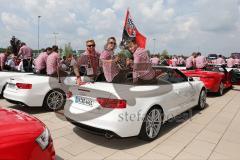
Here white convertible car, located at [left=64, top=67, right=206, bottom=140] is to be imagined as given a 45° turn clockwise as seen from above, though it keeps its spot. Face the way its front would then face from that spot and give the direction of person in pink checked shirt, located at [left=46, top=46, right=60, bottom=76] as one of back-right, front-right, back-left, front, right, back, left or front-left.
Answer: back-left

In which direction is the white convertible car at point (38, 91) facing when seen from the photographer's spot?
facing away from the viewer and to the right of the viewer

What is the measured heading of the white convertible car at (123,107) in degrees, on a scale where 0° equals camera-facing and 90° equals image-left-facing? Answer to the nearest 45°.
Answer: approximately 225°

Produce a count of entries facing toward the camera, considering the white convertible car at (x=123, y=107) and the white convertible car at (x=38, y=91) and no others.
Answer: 0

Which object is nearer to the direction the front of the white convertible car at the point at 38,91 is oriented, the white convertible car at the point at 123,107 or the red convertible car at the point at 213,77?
the red convertible car

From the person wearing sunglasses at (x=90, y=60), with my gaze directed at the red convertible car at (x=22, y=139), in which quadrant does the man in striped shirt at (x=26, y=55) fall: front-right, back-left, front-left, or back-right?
back-right

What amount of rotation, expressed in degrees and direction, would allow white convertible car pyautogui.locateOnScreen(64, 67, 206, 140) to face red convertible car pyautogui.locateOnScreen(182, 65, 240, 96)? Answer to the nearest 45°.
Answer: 0° — it already faces it

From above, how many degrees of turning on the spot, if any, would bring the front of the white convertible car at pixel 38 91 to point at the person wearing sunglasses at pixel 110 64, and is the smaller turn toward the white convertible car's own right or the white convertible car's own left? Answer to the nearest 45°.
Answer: approximately 90° to the white convertible car's own right
